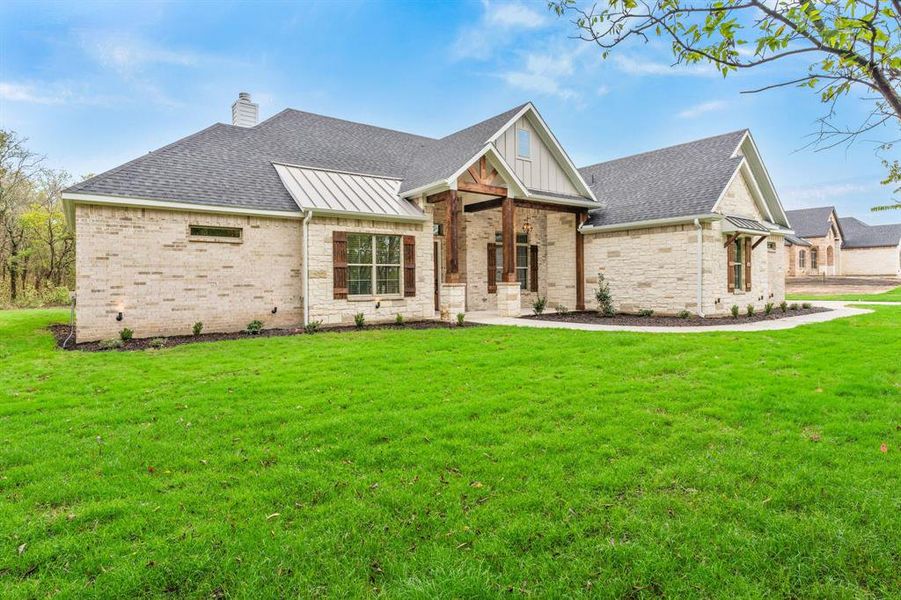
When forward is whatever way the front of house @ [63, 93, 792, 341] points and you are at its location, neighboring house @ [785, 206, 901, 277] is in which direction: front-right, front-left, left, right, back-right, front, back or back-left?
left

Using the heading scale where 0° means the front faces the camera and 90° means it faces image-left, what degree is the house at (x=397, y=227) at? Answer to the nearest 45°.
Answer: approximately 315°

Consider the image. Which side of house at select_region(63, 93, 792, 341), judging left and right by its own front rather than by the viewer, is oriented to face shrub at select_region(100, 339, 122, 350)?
right
